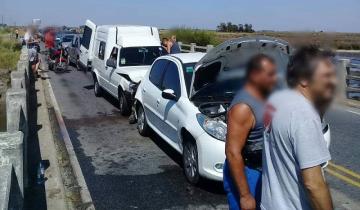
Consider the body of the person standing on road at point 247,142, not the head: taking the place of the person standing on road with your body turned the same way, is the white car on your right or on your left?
on your left

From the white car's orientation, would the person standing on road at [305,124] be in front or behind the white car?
in front

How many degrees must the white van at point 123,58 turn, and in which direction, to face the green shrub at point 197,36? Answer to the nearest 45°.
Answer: approximately 135° to its left

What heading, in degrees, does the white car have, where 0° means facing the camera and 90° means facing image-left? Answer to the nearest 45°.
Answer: approximately 315°

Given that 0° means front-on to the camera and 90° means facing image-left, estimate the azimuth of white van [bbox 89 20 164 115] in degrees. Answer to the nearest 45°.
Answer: approximately 315°

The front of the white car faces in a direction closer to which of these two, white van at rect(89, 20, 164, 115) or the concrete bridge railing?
the concrete bridge railing

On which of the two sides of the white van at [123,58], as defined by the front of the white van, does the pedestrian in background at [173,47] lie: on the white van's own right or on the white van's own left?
on the white van's own left

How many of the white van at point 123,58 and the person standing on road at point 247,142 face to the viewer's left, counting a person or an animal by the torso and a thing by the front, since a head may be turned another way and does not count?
0
